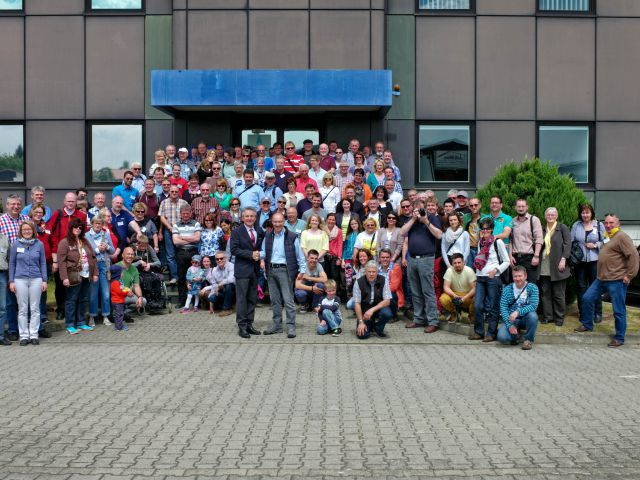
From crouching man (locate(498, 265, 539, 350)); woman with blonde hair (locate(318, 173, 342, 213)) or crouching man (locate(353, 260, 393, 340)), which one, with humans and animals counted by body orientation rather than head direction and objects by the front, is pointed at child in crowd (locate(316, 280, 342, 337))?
the woman with blonde hair

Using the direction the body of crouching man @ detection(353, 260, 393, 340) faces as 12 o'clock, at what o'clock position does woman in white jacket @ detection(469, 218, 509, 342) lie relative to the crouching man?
The woman in white jacket is roughly at 9 o'clock from the crouching man.

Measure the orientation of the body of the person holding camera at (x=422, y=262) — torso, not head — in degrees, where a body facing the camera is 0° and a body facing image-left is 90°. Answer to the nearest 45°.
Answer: approximately 0°

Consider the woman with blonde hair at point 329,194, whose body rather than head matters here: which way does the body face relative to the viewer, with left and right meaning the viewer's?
facing the viewer

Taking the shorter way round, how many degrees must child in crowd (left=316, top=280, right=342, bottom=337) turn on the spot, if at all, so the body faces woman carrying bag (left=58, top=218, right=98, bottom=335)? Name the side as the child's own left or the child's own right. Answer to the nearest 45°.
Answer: approximately 90° to the child's own right

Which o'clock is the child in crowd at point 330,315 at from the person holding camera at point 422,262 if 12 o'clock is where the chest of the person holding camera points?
The child in crowd is roughly at 2 o'clock from the person holding camera.

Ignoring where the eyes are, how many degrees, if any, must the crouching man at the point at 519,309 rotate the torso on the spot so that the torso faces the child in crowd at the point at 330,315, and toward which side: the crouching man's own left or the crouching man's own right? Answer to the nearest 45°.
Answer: approximately 90° to the crouching man's own right

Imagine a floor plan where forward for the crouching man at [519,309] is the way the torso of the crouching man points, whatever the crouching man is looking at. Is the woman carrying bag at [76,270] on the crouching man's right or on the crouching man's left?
on the crouching man's right

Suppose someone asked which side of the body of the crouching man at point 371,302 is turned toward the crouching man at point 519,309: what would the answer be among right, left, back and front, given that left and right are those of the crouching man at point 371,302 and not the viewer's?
left
